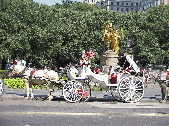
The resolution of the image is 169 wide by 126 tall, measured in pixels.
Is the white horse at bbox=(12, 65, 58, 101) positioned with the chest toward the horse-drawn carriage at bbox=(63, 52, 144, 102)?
no

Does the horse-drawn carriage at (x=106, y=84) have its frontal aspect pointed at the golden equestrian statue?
no

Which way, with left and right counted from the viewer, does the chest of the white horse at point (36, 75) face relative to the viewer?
facing to the left of the viewer

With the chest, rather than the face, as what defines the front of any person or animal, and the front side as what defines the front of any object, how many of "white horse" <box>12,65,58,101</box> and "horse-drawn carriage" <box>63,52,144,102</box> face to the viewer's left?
2

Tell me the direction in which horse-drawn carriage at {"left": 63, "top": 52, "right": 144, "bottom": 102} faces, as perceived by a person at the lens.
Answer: facing to the left of the viewer

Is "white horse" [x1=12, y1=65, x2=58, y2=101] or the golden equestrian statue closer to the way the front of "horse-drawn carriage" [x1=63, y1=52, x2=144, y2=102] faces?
the white horse

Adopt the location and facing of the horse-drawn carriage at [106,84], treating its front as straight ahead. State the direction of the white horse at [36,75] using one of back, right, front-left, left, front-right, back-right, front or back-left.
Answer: front

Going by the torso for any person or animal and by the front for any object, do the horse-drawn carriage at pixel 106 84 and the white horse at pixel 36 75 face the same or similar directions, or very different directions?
same or similar directions
